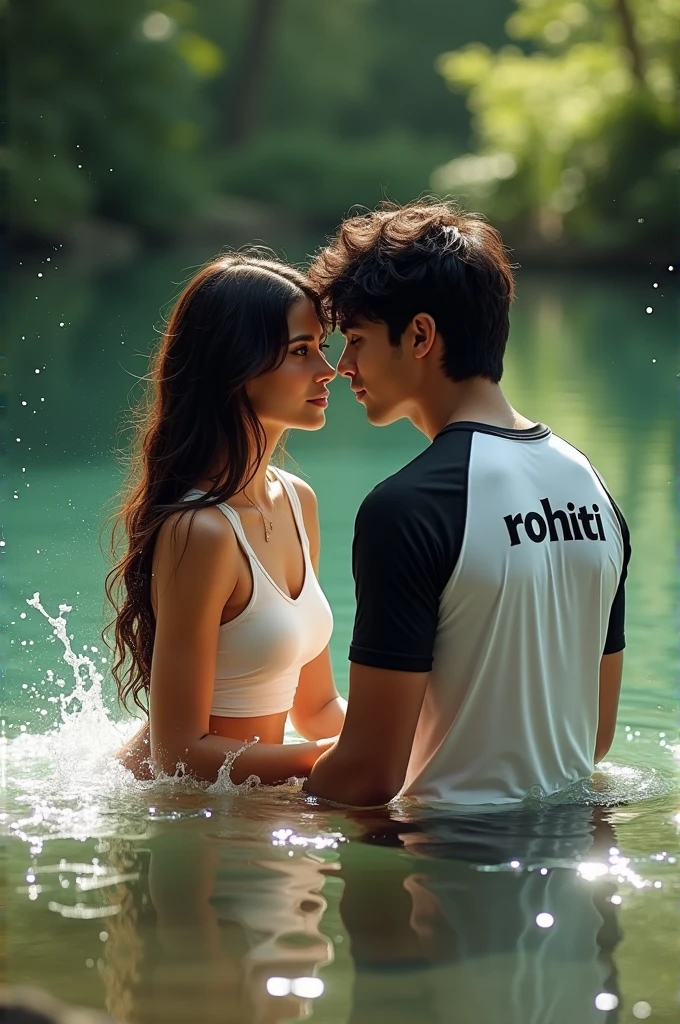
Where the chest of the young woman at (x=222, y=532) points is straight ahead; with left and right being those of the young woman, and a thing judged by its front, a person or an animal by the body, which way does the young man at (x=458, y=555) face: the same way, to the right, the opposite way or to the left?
the opposite way

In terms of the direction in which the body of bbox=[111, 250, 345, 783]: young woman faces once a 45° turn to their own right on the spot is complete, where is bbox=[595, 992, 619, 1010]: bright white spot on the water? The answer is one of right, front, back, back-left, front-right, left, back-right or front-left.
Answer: front-left

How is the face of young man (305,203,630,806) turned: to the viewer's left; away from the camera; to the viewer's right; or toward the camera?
to the viewer's left

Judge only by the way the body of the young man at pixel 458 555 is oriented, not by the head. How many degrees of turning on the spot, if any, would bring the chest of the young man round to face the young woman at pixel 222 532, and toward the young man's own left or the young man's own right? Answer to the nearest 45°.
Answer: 0° — they already face them

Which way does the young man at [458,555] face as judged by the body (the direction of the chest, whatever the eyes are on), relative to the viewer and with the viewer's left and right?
facing away from the viewer and to the left of the viewer

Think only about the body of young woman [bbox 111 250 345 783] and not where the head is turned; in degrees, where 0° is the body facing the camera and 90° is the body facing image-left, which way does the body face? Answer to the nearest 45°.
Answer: approximately 315°
